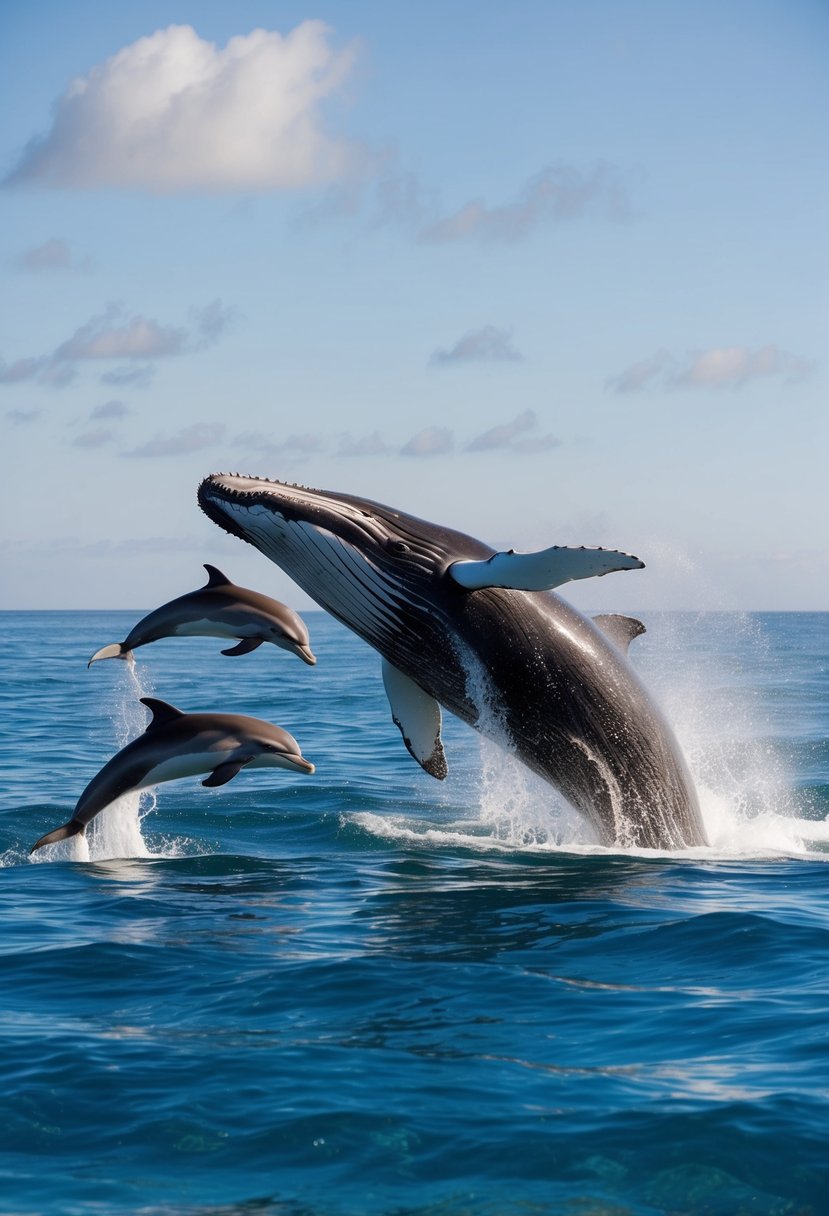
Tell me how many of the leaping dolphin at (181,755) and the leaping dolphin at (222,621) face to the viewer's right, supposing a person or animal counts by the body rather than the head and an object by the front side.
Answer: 2

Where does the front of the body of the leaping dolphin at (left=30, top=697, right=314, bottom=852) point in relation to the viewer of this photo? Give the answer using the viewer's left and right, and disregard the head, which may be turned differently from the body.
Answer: facing to the right of the viewer

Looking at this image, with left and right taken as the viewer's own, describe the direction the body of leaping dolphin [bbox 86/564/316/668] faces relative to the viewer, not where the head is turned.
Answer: facing to the right of the viewer
